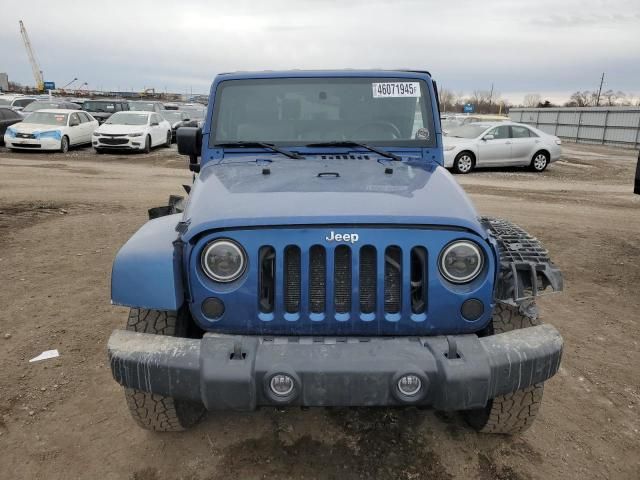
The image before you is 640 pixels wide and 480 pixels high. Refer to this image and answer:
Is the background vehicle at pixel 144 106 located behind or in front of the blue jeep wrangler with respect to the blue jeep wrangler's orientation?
behind

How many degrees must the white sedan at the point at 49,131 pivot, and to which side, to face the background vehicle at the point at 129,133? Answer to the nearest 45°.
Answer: approximately 135° to its left

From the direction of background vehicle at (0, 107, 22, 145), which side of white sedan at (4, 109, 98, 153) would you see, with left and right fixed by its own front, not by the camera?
right

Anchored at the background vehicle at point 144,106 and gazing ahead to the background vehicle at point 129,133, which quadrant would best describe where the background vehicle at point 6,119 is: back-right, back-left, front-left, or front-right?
front-right

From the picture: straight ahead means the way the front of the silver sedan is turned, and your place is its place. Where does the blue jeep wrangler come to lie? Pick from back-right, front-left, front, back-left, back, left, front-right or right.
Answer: front-left

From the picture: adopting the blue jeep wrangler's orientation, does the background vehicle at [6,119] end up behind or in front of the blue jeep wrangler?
behind

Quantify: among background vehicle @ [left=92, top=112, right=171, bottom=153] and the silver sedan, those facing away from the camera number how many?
0

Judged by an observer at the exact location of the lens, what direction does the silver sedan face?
facing the viewer and to the left of the viewer

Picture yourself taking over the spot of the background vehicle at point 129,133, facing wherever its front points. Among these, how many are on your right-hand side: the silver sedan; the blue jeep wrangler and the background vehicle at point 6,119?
1

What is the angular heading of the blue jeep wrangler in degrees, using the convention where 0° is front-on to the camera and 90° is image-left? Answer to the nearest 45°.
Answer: approximately 0°

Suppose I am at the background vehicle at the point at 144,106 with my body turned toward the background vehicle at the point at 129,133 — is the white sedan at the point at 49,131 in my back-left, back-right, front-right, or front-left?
front-right

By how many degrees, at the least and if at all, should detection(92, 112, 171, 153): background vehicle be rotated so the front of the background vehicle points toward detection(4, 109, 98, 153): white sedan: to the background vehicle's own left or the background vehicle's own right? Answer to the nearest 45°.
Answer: approximately 45° to the background vehicle's own right

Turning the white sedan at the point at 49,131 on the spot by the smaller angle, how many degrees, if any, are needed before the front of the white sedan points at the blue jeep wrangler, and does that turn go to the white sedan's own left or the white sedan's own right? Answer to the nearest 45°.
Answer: approximately 45° to the white sedan's own left
